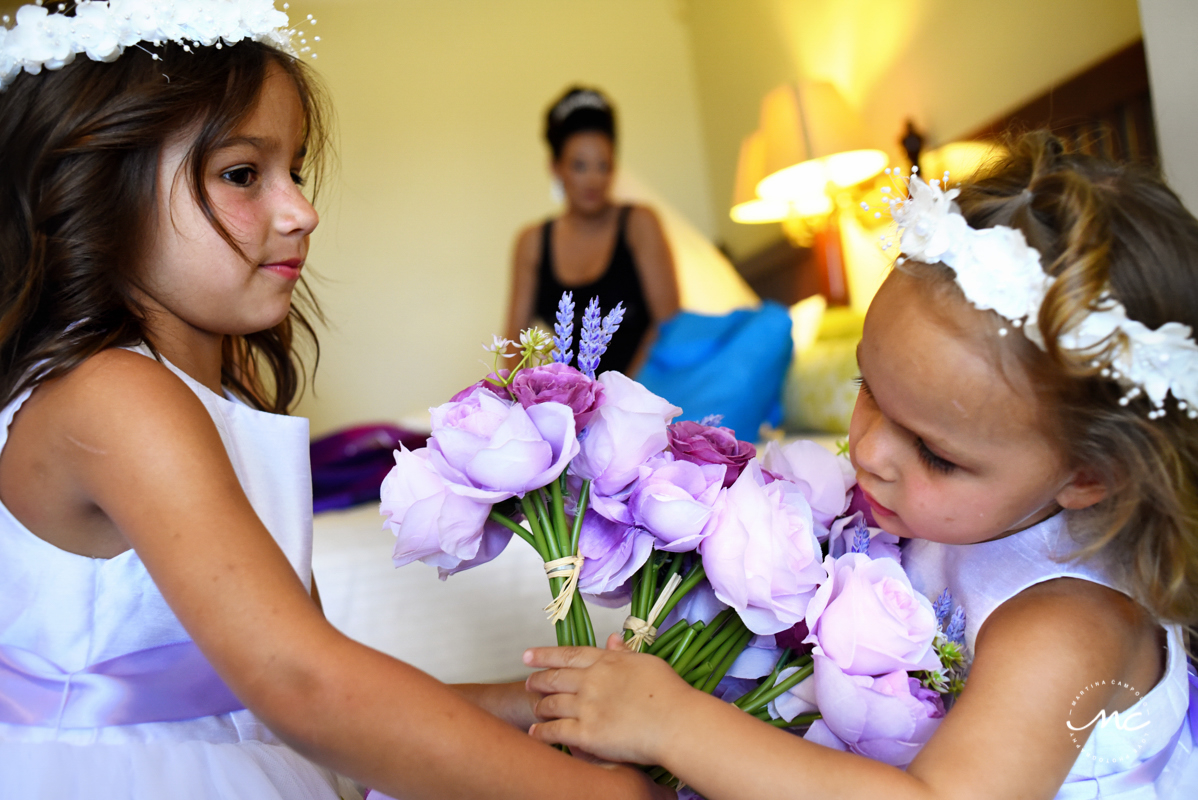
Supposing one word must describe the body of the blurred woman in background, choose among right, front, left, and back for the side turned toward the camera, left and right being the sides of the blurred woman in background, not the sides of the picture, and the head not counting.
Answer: front

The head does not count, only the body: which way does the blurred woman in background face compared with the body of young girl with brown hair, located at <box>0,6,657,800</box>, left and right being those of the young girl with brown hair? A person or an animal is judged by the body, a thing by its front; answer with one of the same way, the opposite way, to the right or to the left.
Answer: to the right

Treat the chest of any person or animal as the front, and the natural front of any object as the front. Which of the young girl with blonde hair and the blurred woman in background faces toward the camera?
the blurred woman in background

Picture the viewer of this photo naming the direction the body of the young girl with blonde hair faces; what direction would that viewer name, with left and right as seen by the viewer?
facing to the left of the viewer

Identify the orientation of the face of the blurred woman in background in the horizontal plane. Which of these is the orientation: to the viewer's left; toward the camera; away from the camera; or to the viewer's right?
toward the camera

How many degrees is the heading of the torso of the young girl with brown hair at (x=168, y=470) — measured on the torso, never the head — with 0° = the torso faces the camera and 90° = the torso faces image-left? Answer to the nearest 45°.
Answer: approximately 270°

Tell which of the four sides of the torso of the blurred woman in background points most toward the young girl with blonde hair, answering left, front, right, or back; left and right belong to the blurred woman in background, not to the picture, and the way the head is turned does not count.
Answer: front

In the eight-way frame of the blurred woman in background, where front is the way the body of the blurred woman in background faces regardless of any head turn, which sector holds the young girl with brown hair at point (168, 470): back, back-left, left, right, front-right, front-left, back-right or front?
front

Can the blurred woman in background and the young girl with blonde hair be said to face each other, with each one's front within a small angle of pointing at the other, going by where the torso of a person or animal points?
no

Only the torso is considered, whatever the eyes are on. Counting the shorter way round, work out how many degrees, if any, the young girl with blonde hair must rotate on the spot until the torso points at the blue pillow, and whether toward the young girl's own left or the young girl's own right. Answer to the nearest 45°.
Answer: approximately 90° to the young girl's own right
